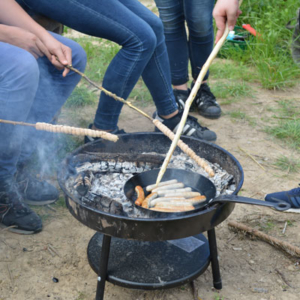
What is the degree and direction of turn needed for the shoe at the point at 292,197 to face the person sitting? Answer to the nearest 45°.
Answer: approximately 45° to its left

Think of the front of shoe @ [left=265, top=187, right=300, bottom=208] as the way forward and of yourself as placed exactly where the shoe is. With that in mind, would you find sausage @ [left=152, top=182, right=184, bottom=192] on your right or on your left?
on your left

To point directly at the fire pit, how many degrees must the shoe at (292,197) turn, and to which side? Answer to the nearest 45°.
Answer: approximately 45° to its left

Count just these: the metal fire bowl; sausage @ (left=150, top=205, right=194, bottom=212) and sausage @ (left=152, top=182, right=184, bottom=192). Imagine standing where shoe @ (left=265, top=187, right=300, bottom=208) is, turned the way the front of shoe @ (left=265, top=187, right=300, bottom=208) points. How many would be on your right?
0

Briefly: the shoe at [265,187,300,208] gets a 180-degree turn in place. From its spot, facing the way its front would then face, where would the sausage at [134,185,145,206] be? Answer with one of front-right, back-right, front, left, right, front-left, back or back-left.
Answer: back-right

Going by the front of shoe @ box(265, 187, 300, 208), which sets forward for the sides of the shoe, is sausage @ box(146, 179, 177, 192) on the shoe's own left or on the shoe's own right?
on the shoe's own left

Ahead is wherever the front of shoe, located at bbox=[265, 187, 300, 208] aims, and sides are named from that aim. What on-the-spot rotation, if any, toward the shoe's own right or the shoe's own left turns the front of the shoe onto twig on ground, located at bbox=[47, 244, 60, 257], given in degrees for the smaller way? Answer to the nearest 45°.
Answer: approximately 45° to the shoe's own left

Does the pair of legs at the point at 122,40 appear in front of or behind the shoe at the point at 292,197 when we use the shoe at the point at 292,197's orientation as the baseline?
in front

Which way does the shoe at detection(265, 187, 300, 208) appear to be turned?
to the viewer's left

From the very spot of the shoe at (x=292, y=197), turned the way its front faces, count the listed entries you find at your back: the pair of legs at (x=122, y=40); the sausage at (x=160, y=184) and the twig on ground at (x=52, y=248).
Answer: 0

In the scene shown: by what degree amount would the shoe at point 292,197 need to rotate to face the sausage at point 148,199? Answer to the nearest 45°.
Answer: approximately 45° to its left

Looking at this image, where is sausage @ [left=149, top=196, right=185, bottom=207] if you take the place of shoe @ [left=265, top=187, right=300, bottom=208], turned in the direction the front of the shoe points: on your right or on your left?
on your left

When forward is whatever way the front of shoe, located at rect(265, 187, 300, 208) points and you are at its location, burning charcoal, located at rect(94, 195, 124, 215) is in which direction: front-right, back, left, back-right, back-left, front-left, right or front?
front-left

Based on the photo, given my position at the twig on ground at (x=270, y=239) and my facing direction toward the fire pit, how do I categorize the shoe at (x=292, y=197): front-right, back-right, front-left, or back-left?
back-right

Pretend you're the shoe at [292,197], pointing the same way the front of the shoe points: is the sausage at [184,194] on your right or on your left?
on your left
